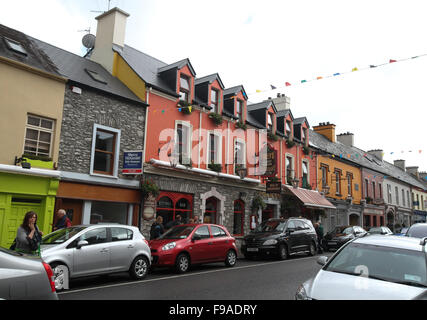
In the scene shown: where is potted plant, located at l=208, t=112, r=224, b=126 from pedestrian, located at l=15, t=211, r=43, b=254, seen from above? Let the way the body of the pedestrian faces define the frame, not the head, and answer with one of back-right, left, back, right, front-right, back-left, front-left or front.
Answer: left

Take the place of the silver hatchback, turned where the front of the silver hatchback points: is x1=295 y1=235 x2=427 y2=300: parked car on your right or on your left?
on your left

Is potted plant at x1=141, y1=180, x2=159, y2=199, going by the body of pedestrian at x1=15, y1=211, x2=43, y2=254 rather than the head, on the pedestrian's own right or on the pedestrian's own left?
on the pedestrian's own left

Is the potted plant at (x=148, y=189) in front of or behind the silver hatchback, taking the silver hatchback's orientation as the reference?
behind

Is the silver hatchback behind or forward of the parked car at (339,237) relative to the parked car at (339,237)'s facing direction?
forward

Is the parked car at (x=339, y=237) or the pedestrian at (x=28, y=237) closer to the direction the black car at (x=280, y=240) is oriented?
the pedestrian

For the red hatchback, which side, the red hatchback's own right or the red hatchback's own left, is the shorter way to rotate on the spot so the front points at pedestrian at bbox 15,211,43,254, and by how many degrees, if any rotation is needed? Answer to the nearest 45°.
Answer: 0° — it already faces them

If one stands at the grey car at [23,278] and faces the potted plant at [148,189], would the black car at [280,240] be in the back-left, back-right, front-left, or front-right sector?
front-right

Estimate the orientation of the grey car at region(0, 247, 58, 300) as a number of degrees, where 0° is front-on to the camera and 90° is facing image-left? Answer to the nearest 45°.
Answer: approximately 90°

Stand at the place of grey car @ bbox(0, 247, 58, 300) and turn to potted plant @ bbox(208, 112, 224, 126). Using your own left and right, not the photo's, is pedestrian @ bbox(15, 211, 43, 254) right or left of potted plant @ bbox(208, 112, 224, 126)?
left

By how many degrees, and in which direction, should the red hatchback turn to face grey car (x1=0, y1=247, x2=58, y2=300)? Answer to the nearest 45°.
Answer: approximately 45° to its left

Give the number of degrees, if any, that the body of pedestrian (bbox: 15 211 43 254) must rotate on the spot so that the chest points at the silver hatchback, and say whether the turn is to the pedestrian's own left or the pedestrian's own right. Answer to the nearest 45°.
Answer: approximately 90° to the pedestrian's own left

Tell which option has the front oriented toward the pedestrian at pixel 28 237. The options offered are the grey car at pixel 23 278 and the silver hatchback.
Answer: the silver hatchback

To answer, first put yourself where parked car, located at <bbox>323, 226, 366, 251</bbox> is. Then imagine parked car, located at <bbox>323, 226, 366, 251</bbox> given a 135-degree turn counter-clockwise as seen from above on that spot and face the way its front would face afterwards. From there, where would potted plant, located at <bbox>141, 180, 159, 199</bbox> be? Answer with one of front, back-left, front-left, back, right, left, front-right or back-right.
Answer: back-right

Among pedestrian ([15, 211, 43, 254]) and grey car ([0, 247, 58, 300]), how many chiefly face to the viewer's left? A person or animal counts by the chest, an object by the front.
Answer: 1
